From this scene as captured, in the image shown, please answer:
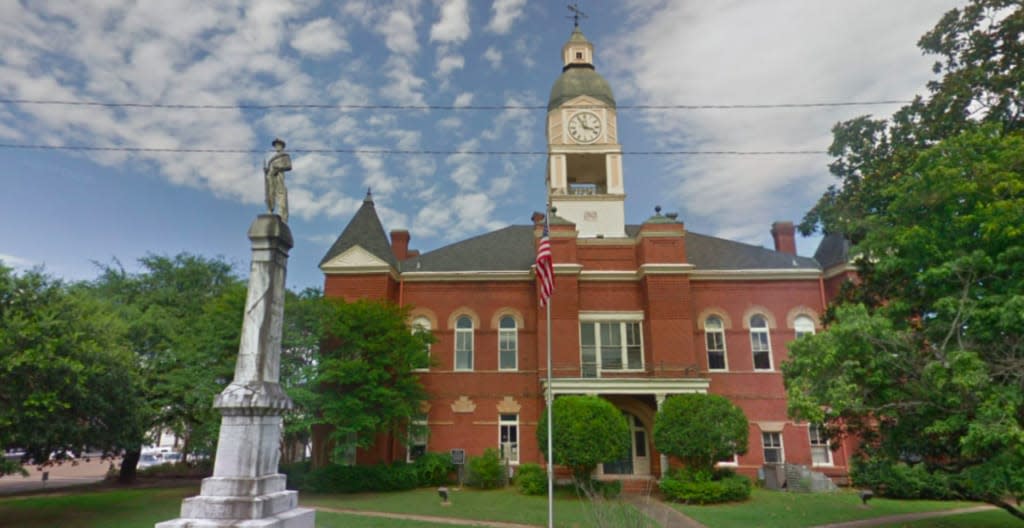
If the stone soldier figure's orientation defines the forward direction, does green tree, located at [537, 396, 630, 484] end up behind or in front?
behind

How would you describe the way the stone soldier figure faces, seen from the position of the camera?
facing the viewer and to the left of the viewer

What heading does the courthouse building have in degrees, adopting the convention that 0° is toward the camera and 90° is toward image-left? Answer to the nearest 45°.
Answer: approximately 0°

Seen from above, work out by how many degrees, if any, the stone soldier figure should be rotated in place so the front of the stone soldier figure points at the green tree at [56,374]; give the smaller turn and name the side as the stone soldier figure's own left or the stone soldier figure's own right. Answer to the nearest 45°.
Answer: approximately 90° to the stone soldier figure's own right

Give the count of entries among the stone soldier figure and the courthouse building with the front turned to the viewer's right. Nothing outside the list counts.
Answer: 0

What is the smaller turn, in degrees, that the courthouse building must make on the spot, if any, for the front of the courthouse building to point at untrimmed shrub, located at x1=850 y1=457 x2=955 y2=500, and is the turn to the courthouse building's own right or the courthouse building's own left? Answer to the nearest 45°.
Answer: approximately 90° to the courthouse building's own left

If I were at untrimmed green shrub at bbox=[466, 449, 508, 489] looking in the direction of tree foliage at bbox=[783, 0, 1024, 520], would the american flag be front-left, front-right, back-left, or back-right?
front-right

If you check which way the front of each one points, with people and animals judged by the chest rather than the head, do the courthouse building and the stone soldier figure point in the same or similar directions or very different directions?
same or similar directions

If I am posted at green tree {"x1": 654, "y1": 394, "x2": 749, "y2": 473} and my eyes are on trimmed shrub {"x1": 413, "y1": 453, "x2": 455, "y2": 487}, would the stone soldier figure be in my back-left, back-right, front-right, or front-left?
front-left

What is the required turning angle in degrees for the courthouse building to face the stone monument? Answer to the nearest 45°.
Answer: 0° — it already faces it

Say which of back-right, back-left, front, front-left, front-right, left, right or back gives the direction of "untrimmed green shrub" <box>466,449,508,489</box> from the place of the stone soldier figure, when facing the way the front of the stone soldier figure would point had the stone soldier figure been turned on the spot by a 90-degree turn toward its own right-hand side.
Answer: right

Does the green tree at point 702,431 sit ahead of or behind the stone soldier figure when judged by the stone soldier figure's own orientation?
behind

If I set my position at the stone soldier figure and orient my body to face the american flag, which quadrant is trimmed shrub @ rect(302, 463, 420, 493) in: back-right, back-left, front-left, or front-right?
front-left

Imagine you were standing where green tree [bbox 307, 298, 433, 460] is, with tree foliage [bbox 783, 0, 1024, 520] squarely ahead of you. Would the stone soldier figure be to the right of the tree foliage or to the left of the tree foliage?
right

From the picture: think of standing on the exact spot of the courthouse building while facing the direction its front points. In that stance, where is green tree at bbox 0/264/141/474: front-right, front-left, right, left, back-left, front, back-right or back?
front-right

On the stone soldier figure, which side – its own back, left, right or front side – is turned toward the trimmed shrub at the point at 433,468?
back
